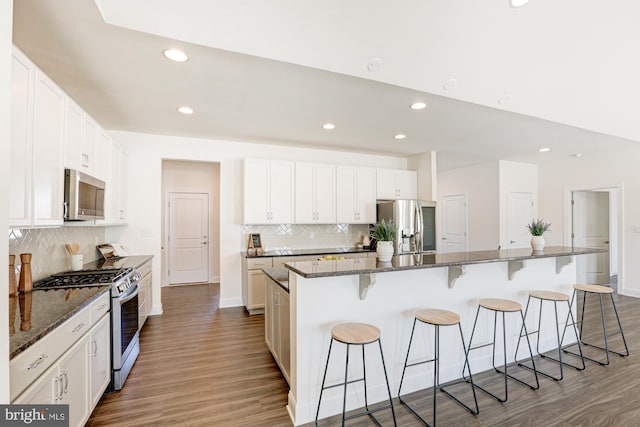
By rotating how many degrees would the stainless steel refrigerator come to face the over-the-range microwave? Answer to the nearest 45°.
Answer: approximately 90° to its right

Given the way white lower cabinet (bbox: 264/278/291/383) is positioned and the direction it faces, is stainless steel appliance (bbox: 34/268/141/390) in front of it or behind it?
in front

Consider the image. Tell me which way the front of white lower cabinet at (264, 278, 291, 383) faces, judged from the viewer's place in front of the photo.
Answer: facing to the left of the viewer

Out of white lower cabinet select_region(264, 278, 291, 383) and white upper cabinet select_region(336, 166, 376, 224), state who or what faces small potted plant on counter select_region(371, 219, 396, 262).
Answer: the white upper cabinet

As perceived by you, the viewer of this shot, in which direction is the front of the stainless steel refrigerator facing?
facing the viewer and to the right of the viewer

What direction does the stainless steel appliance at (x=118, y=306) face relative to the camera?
to the viewer's right

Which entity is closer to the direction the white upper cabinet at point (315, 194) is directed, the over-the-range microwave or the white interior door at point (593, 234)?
the over-the-range microwave

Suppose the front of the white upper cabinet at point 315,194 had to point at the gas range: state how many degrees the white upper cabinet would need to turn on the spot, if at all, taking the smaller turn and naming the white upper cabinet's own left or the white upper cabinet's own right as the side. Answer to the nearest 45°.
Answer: approximately 45° to the white upper cabinet's own right

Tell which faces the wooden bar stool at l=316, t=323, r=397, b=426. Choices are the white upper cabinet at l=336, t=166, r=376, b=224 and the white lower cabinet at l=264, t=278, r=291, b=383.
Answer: the white upper cabinet

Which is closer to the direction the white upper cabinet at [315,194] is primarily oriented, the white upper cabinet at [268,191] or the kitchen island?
the kitchen island

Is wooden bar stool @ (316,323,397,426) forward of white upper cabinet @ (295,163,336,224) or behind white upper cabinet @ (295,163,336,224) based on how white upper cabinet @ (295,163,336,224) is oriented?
forward

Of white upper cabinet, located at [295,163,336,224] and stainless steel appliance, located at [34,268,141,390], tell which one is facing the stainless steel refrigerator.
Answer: the stainless steel appliance

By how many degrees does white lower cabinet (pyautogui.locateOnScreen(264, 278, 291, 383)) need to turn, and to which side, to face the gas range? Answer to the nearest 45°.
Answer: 0° — it already faces it
